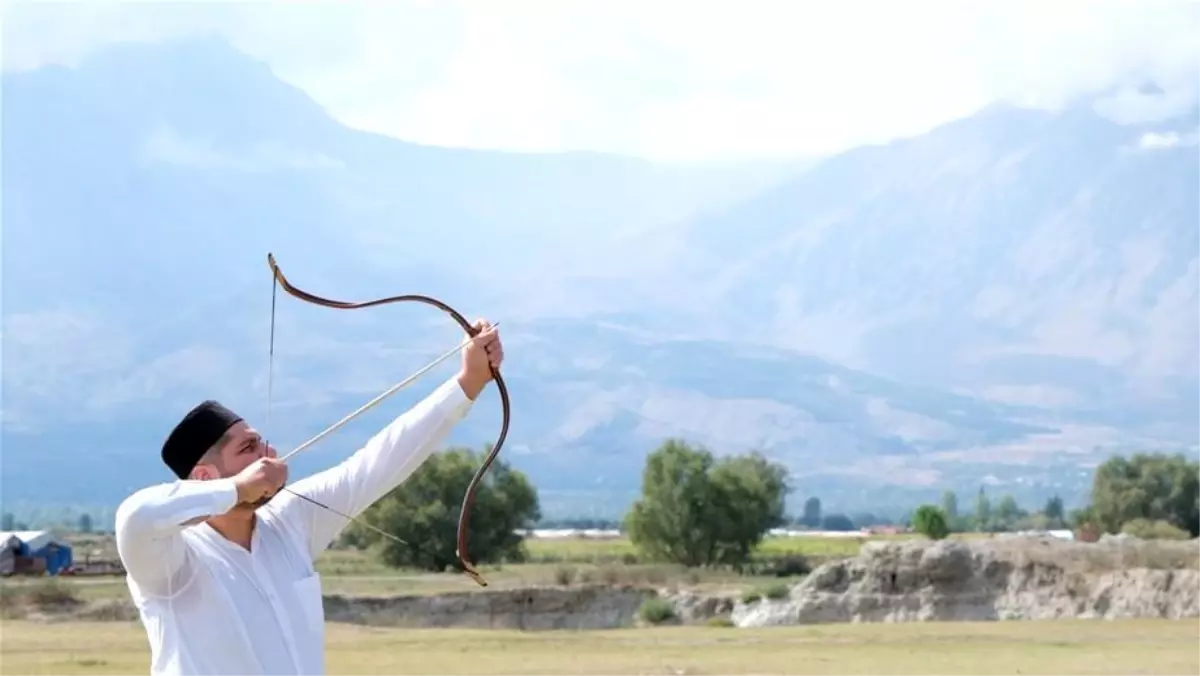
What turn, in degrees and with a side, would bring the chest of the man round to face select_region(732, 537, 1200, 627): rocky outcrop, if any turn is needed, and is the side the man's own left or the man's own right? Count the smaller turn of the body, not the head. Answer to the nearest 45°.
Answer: approximately 90° to the man's own left

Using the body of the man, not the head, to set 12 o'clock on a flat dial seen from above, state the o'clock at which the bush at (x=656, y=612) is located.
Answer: The bush is roughly at 8 o'clock from the man.

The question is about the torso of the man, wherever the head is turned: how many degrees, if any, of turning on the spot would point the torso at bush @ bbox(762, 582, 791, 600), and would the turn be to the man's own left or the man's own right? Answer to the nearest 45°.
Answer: approximately 135° to the man's own left

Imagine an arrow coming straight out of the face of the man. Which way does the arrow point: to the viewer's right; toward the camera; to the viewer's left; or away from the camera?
to the viewer's right

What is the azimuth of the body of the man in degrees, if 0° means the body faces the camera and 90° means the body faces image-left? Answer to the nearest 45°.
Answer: approximately 315°
